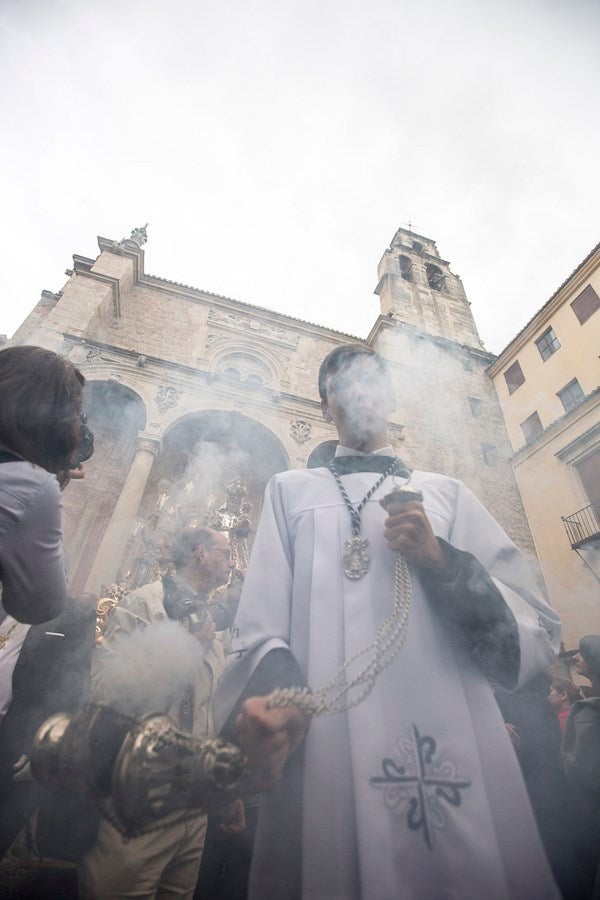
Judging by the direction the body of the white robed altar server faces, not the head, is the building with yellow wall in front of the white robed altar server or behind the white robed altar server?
behind

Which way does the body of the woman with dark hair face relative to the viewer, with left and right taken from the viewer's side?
facing away from the viewer and to the right of the viewer

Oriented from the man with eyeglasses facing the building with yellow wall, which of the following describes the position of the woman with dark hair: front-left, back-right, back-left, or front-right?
back-right

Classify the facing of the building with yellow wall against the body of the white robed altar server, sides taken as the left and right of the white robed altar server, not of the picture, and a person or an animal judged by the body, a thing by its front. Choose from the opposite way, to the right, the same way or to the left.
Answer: to the right

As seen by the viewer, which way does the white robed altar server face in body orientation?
toward the camera

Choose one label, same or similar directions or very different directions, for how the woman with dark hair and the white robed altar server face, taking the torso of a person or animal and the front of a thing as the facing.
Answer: very different directions
